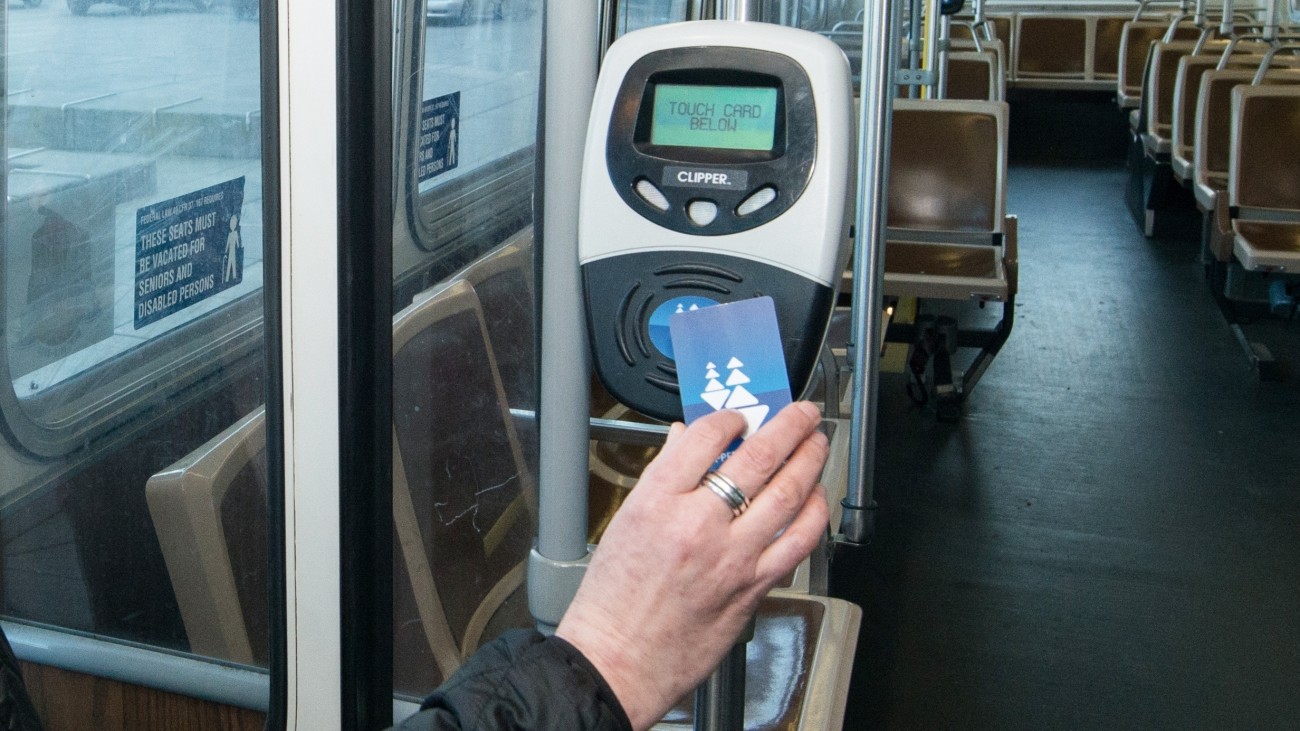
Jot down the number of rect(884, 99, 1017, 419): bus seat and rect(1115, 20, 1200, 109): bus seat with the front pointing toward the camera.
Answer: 2

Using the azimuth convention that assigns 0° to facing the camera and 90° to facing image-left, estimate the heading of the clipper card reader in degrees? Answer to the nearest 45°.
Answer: approximately 0°

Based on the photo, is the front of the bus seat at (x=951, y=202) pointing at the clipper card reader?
yes

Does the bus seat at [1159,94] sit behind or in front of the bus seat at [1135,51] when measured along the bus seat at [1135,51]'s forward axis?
in front

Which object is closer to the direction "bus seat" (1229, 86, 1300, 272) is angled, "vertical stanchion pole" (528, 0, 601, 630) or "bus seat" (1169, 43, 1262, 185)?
the vertical stanchion pole

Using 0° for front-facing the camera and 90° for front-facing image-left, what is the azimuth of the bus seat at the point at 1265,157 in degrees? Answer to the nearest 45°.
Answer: approximately 0°

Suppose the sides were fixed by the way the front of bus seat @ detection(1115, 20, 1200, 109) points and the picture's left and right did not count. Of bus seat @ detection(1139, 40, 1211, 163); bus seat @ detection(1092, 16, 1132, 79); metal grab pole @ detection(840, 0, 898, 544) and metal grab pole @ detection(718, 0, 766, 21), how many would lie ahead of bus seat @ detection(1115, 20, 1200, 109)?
3
